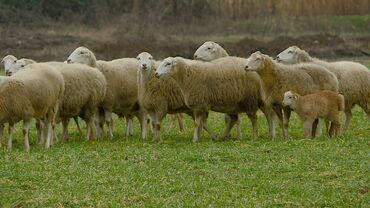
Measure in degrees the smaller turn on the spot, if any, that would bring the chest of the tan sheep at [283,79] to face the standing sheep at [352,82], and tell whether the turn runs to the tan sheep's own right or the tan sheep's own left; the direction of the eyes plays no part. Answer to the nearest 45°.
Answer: approximately 135° to the tan sheep's own right

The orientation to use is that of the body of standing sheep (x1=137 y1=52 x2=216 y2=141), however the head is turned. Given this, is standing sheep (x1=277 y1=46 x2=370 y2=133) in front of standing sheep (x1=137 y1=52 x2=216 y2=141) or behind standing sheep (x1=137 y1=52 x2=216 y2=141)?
behind

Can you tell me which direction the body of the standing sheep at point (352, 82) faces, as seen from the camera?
to the viewer's left

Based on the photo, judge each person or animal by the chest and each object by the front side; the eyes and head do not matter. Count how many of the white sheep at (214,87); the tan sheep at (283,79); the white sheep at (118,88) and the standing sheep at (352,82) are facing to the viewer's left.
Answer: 4

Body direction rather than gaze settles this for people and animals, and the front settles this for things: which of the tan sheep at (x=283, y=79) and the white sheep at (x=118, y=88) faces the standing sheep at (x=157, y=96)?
the tan sheep at (x=283, y=79)

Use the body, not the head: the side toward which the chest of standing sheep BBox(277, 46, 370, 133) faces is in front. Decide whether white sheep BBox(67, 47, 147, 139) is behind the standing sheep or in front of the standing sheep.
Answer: in front

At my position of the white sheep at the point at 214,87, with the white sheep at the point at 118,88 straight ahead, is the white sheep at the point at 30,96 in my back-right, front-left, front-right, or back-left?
front-left

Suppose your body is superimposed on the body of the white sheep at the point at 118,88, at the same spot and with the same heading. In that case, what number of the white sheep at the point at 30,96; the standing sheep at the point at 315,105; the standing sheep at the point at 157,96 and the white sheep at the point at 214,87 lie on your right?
0

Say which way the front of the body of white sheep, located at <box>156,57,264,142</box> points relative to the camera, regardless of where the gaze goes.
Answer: to the viewer's left

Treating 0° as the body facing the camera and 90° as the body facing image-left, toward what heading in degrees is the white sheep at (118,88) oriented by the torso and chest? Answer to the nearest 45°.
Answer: approximately 90°

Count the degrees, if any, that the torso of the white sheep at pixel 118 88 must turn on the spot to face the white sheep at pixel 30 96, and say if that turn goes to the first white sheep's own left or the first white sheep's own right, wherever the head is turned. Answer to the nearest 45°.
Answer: approximately 45° to the first white sheep's own left

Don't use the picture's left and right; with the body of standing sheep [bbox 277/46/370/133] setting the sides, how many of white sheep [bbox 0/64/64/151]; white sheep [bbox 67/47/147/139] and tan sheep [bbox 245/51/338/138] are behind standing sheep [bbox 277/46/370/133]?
0

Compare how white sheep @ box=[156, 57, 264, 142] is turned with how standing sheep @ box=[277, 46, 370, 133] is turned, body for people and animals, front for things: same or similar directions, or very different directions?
same or similar directions

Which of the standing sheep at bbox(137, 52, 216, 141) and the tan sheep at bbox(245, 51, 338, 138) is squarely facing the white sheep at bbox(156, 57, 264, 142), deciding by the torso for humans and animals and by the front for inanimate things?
the tan sheep at bbox(245, 51, 338, 138)

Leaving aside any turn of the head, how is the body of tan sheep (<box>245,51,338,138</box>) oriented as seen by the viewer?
to the viewer's left

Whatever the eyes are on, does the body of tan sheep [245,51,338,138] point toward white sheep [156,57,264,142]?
yes

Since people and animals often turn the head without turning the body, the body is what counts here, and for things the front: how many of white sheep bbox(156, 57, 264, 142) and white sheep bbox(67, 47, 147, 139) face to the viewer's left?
2

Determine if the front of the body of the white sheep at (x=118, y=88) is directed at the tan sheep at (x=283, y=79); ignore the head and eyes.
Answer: no
